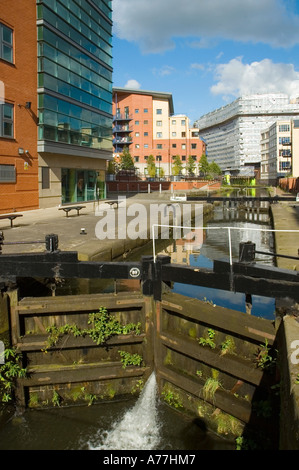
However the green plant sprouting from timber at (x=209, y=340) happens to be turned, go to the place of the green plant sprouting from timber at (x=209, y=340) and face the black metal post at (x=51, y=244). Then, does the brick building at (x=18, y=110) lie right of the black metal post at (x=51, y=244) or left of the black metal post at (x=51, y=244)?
right

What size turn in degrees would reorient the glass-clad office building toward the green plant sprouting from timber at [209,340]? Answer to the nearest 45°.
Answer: approximately 45° to its right

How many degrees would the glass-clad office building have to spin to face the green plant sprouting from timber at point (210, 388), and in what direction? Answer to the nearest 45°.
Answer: approximately 45° to its right

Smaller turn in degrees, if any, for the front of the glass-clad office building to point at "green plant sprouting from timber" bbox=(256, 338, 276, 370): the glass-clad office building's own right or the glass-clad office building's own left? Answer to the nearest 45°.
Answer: approximately 45° to the glass-clad office building's own right

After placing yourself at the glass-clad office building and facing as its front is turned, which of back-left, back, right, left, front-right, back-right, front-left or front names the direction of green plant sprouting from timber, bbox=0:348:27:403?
front-right

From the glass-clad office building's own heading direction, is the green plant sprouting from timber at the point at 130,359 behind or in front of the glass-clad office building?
in front

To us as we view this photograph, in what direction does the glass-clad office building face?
facing the viewer and to the right of the viewer

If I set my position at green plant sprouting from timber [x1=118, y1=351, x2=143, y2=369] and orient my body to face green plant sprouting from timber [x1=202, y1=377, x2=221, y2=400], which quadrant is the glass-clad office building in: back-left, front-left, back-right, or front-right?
back-left
